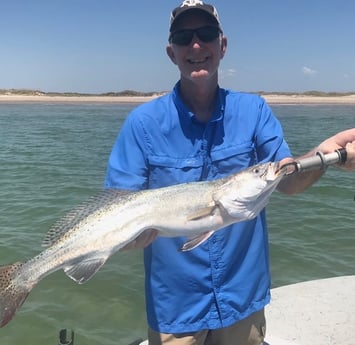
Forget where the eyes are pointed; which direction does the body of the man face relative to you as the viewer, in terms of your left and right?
facing the viewer
